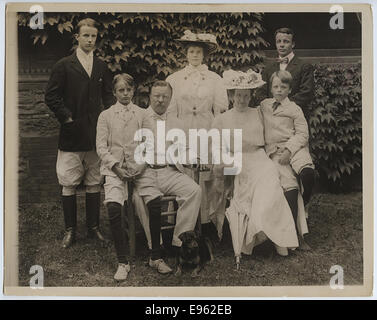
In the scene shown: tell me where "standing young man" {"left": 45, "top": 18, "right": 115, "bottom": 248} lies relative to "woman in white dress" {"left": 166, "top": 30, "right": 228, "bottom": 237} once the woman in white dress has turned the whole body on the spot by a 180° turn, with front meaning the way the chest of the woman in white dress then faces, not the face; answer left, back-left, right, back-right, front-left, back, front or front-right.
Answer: left

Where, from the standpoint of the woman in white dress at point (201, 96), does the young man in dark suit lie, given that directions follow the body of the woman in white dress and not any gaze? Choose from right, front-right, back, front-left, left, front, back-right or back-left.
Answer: left

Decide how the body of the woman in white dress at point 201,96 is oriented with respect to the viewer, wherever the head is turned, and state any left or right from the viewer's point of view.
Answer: facing the viewer
